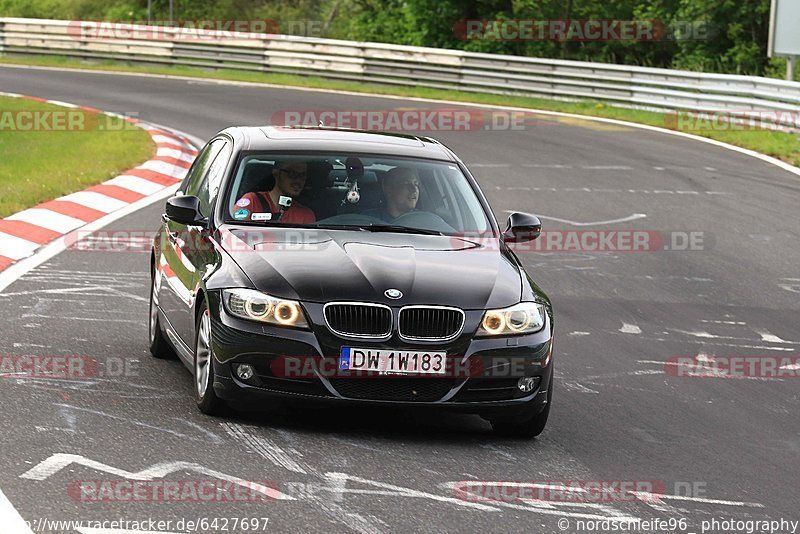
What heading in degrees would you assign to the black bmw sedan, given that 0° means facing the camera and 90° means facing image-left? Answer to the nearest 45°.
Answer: approximately 0°

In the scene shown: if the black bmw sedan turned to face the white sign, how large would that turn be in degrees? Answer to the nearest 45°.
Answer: approximately 180°

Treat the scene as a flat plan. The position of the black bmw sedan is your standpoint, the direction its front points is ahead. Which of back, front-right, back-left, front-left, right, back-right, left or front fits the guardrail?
back

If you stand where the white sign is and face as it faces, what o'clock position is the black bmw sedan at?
The black bmw sedan is roughly at 12 o'clock from the white sign.

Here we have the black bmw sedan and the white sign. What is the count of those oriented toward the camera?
2

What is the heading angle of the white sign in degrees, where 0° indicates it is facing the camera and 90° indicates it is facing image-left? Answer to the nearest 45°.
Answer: approximately 0°
